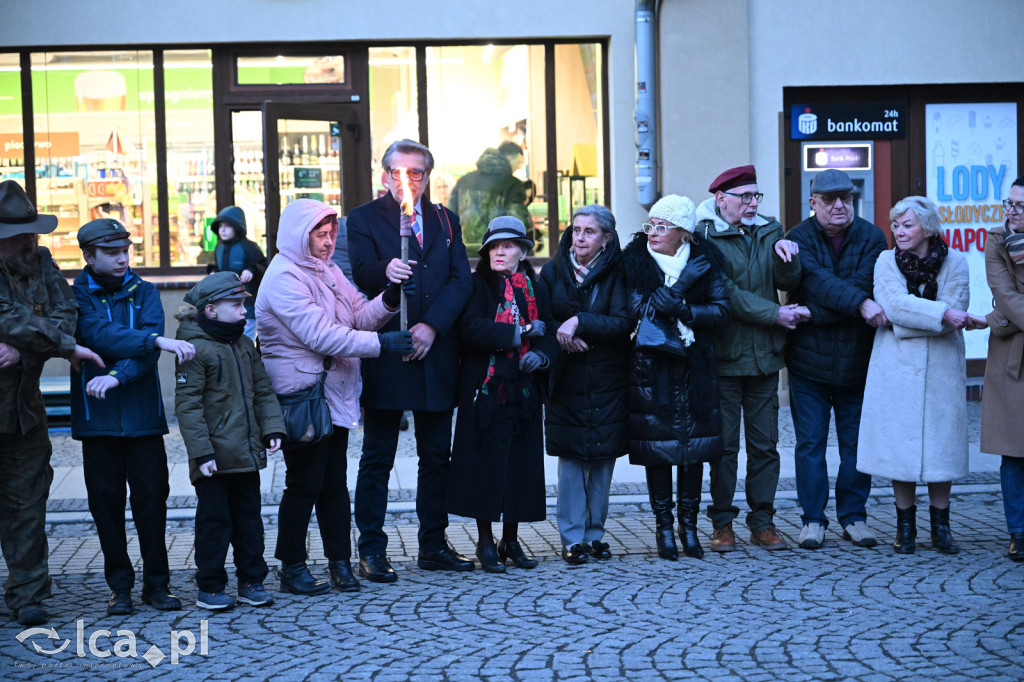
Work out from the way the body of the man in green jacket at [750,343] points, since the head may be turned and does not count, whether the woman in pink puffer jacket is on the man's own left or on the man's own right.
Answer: on the man's own right

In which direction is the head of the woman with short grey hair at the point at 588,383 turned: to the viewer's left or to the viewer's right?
to the viewer's left

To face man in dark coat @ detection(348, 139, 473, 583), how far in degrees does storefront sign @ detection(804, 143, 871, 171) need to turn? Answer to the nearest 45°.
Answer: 0° — it already faces them

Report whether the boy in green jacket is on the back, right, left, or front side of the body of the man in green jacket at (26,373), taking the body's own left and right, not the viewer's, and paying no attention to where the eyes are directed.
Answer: left

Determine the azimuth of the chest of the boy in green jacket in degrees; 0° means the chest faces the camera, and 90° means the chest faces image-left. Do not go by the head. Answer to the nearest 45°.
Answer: approximately 315°

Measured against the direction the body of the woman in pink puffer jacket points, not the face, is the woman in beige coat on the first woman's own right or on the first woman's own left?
on the first woman's own left

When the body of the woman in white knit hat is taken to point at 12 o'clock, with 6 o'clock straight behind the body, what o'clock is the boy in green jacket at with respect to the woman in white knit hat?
The boy in green jacket is roughly at 2 o'clock from the woman in white knit hat.

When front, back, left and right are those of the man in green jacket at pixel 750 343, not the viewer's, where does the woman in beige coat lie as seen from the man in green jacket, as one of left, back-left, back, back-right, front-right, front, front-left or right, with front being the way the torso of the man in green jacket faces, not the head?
front-left

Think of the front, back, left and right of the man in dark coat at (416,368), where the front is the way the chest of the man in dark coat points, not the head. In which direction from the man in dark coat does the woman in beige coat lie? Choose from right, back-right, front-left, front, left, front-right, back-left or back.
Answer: left

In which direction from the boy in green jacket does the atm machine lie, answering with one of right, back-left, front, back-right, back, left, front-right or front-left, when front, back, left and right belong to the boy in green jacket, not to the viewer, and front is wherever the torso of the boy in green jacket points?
left

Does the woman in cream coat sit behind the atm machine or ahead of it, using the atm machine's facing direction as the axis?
ahead

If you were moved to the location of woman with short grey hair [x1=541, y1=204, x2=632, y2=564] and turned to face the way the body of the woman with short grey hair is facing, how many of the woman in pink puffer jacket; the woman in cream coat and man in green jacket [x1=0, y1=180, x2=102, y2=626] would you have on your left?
1

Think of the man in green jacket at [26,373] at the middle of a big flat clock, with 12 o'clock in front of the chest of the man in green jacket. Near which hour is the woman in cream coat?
The woman in cream coat is roughly at 9 o'clock from the man in green jacket.
